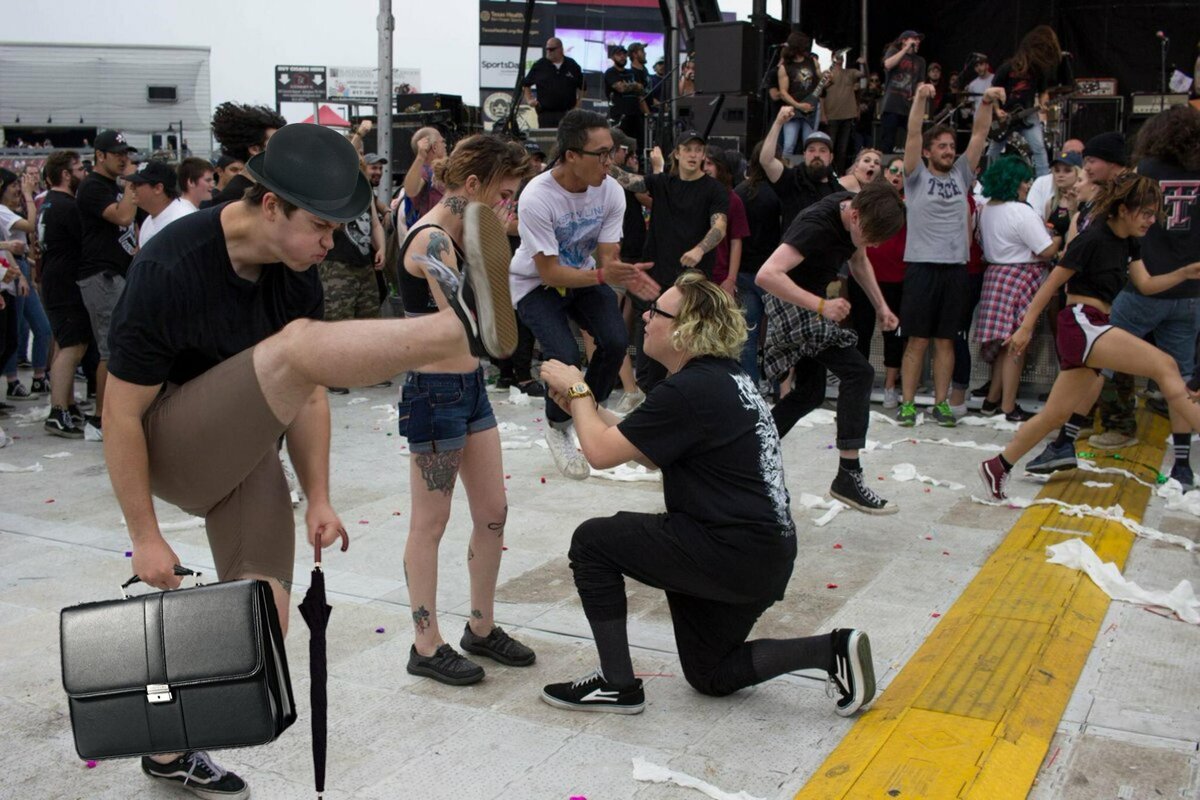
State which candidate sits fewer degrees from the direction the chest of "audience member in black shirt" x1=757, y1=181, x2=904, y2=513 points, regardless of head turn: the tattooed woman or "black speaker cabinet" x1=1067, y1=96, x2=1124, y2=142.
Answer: the tattooed woman

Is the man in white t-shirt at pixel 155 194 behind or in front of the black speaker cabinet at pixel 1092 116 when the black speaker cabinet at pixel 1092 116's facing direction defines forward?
in front

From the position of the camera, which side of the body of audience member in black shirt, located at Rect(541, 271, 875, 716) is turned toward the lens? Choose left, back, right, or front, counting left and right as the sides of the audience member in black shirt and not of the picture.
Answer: left
